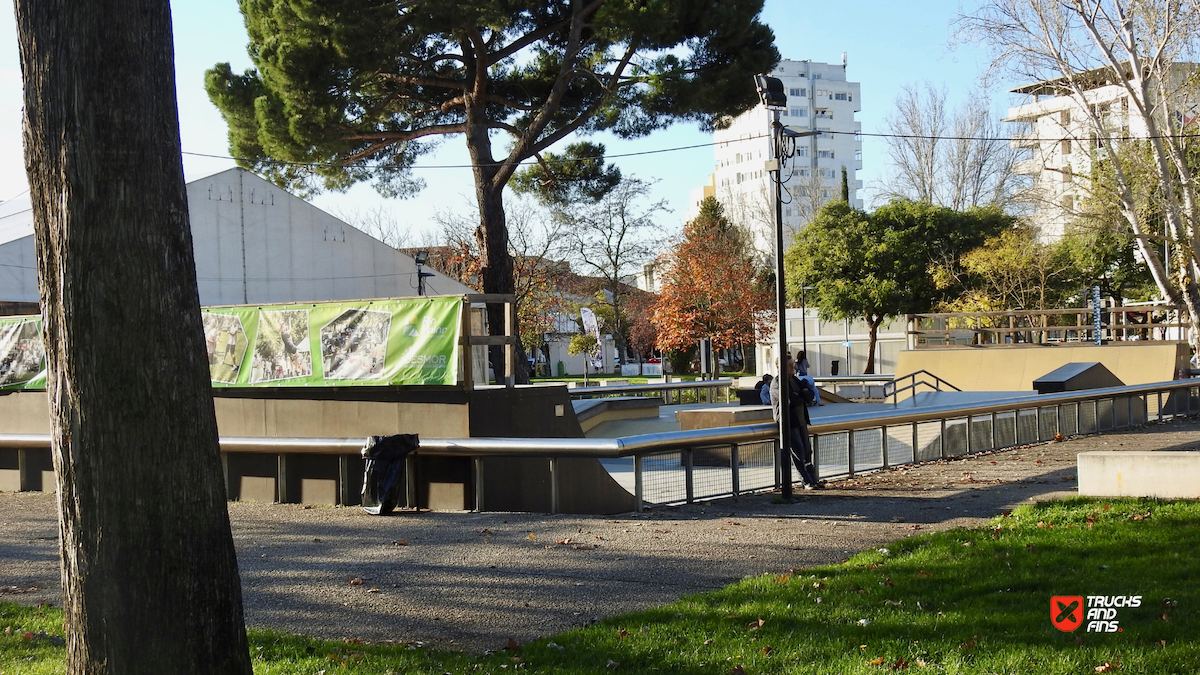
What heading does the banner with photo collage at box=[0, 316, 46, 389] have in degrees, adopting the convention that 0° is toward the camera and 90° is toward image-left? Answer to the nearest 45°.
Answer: approximately 0°

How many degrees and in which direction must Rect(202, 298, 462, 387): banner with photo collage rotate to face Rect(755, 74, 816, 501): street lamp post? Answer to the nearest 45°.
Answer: approximately 90° to its left

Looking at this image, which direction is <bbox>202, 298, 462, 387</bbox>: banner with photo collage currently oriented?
toward the camera

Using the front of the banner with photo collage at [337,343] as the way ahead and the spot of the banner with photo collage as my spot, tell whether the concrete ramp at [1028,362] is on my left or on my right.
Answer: on my left

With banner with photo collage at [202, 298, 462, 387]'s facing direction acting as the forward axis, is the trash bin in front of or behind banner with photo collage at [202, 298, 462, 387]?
in front

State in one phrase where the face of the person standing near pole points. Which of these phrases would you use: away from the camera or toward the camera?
toward the camera

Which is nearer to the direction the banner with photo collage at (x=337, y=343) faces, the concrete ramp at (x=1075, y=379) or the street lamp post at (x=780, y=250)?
the street lamp post

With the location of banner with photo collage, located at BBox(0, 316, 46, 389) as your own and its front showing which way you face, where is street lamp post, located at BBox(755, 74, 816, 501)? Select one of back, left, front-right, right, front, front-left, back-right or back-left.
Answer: front-left

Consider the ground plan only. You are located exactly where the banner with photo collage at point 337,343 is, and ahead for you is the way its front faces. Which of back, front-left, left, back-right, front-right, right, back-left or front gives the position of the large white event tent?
back

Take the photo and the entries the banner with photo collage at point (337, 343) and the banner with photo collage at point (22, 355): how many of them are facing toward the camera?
2

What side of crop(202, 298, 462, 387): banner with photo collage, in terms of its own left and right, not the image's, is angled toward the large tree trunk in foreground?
front

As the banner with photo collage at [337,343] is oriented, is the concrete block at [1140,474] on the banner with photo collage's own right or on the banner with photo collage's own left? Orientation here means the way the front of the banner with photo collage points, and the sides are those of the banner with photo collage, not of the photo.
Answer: on the banner with photo collage's own left

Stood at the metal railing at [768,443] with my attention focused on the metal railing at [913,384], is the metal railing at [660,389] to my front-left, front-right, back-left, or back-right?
front-left

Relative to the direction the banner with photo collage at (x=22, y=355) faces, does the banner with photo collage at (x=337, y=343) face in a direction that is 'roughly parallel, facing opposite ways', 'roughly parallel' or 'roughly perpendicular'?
roughly parallel
